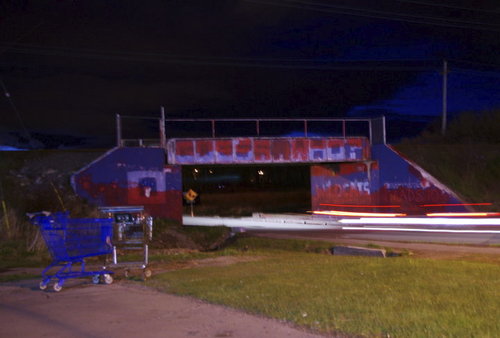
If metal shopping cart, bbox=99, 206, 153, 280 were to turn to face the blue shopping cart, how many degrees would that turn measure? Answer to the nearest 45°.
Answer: approximately 135° to its left
